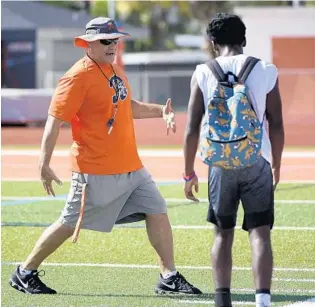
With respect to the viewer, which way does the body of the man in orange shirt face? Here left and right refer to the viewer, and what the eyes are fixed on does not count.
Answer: facing the viewer and to the right of the viewer
